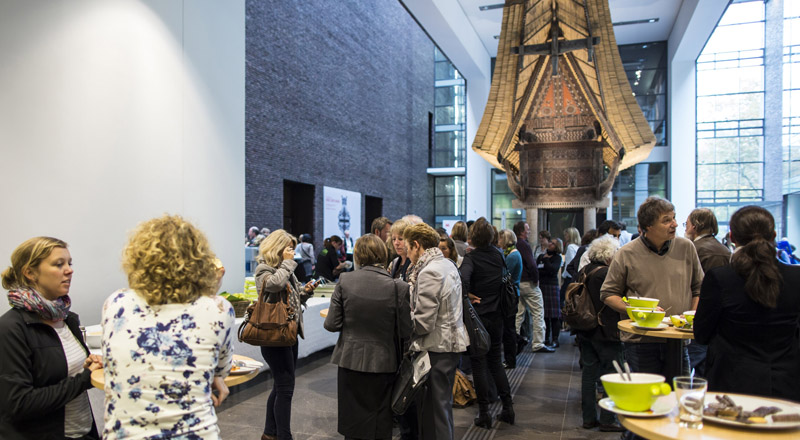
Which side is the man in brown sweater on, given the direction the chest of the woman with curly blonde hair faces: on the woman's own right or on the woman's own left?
on the woman's own right

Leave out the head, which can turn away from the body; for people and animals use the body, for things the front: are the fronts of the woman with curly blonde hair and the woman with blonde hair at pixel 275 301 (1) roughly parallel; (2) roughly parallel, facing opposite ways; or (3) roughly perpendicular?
roughly perpendicular

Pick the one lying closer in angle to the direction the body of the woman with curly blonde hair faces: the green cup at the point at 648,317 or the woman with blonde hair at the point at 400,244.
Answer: the woman with blonde hair

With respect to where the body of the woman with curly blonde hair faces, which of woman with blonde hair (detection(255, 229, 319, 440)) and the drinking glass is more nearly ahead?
the woman with blonde hair

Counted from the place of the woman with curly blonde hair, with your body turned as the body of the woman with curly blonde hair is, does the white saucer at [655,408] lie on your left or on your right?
on your right

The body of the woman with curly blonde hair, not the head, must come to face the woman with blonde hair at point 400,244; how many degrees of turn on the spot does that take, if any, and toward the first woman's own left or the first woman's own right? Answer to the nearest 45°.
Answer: approximately 45° to the first woman's own right

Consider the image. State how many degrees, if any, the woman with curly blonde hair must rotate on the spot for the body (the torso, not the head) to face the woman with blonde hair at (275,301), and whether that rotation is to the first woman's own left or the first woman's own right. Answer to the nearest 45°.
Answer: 0° — they already face them

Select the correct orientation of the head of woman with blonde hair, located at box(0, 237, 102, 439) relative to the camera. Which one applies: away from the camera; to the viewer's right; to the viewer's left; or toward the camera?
to the viewer's right

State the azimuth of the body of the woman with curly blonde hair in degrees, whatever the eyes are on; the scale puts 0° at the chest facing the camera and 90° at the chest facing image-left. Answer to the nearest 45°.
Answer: approximately 180°

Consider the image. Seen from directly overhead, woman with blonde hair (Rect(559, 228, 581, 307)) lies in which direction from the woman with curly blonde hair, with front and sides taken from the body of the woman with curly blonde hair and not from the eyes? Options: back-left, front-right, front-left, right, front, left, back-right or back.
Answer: front-right
